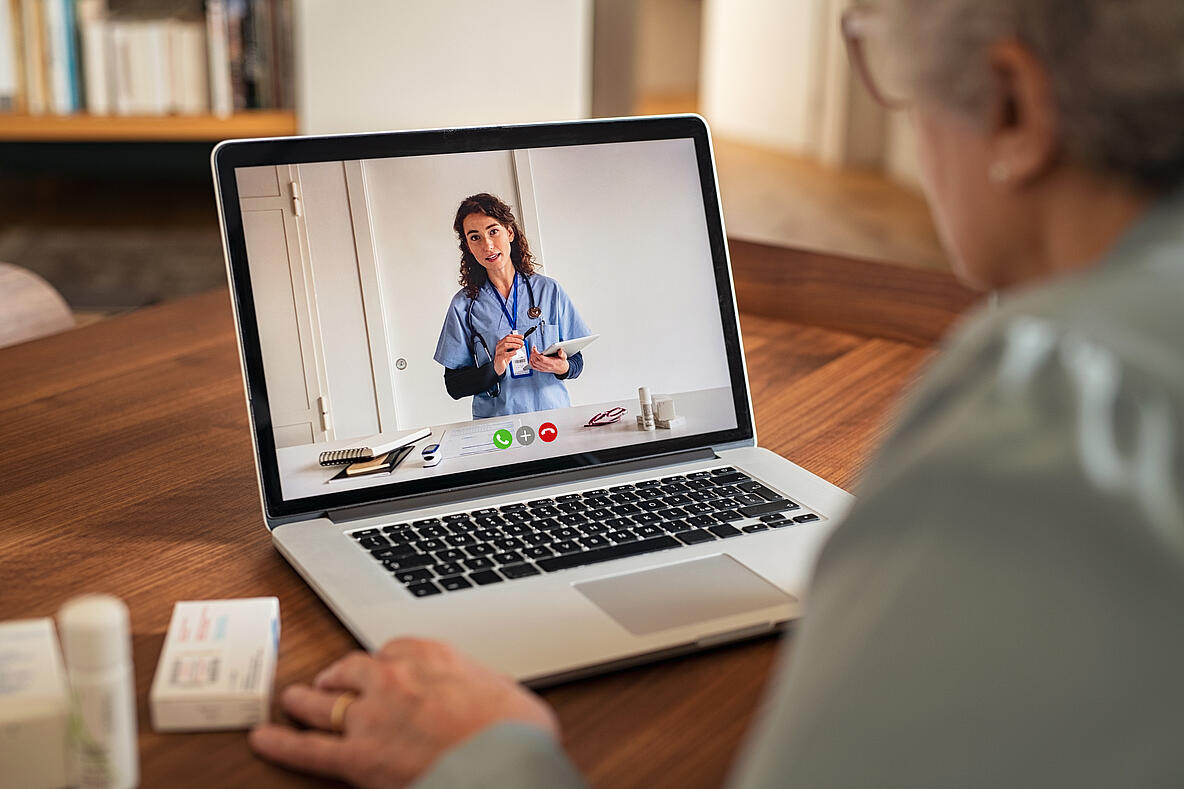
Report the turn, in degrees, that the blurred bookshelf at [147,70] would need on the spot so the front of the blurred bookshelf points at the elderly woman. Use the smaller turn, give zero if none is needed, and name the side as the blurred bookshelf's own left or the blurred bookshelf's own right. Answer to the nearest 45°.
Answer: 0° — it already faces them

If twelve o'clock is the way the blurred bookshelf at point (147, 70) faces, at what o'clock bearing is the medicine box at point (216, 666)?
The medicine box is roughly at 12 o'clock from the blurred bookshelf.

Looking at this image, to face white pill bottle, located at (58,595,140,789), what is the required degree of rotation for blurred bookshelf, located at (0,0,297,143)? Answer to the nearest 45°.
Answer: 0° — it already faces it

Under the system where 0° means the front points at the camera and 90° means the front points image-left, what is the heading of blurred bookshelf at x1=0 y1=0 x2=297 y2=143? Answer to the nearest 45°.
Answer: approximately 0°

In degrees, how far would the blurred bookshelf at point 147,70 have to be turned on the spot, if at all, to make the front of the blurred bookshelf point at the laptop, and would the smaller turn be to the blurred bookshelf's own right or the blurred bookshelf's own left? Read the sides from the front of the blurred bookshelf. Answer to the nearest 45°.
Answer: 0° — it already faces it

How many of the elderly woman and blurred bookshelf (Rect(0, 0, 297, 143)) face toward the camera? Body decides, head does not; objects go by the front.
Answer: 1

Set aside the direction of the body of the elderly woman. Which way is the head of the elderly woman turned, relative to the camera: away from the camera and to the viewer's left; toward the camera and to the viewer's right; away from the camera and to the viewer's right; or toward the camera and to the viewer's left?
away from the camera and to the viewer's left

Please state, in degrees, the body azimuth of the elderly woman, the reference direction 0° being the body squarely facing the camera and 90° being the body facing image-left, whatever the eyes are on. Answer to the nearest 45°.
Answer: approximately 135°

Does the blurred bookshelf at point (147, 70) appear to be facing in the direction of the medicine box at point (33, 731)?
yes
